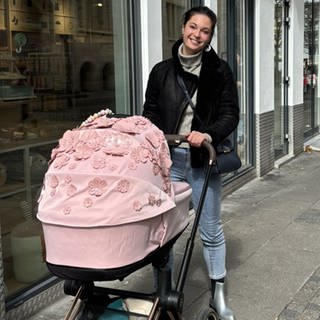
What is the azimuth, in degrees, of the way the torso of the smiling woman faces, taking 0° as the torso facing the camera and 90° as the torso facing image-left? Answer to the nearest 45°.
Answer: approximately 0°
